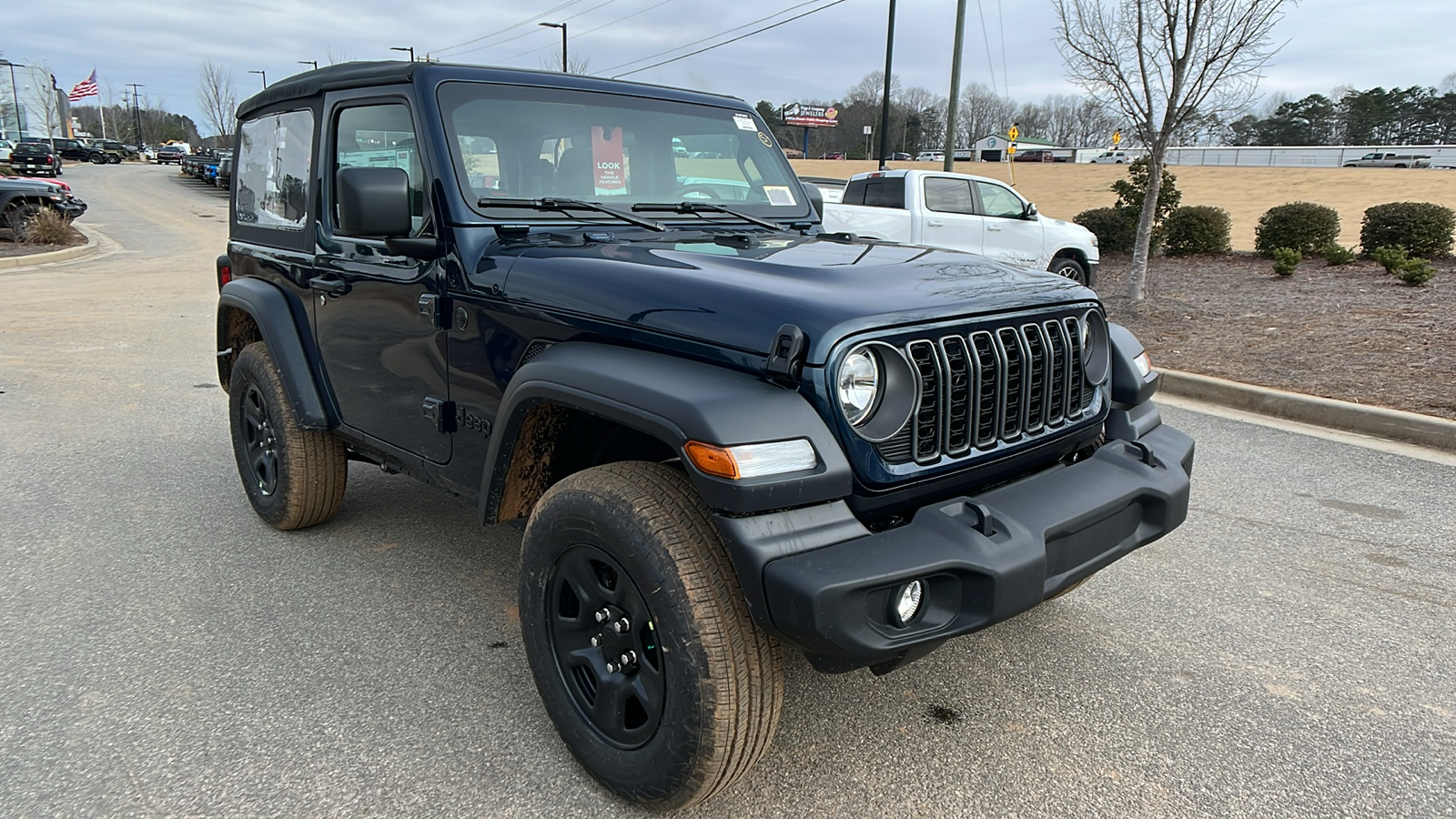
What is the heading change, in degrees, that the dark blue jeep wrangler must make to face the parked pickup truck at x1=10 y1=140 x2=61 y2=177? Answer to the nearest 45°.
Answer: approximately 180°

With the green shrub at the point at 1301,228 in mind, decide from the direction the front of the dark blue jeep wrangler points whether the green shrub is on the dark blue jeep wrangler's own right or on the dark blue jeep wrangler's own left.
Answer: on the dark blue jeep wrangler's own left

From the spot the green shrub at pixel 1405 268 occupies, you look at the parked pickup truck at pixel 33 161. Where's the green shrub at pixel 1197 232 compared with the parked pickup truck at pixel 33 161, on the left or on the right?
right

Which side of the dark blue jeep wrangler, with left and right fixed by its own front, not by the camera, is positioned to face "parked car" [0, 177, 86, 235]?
back

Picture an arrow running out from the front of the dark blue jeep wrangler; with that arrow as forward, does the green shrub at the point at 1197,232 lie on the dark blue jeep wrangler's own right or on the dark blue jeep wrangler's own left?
on the dark blue jeep wrangler's own left

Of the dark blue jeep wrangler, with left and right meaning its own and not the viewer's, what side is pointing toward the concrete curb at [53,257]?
back

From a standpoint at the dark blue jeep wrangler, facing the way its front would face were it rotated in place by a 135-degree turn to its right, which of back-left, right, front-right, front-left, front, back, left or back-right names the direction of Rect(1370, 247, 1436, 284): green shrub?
back-right

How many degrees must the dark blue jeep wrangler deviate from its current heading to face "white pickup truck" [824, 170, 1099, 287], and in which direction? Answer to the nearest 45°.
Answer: approximately 135° to its left

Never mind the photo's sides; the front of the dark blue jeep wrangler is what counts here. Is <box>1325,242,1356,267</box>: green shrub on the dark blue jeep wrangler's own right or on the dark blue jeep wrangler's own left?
on the dark blue jeep wrangler's own left

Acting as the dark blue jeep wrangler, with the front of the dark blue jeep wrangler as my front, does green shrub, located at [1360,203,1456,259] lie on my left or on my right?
on my left

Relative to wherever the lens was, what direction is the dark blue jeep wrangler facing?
facing the viewer and to the right of the viewer

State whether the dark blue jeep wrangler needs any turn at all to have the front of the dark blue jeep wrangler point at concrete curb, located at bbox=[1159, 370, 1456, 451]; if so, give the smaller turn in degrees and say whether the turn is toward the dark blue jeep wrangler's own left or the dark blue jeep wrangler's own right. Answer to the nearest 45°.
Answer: approximately 90° to the dark blue jeep wrangler's own left
